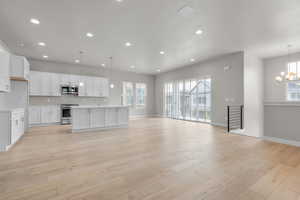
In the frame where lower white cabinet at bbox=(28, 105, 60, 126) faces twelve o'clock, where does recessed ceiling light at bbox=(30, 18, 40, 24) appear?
The recessed ceiling light is roughly at 12 o'clock from the lower white cabinet.

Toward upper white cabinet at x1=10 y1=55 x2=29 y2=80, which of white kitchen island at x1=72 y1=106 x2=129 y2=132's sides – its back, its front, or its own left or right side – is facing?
right

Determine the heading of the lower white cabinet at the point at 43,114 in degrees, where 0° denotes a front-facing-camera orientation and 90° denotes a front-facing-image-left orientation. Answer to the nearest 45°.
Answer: approximately 0°

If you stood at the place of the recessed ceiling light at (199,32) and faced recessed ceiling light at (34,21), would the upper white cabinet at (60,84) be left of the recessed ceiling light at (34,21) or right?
right

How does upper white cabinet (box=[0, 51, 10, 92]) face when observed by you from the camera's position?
facing to the right of the viewer

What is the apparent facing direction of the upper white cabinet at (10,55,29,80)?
to the viewer's right

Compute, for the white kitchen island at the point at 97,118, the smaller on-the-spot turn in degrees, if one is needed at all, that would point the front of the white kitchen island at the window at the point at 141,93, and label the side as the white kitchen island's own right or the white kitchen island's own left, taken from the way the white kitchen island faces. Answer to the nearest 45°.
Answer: approximately 135° to the white kitchen island's own left

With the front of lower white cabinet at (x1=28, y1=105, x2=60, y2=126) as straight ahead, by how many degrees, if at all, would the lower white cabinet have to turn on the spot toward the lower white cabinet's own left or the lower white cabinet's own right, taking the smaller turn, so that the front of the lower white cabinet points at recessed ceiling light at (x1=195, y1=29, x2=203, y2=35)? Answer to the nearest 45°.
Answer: approximately 45° to the lower white cabinet's own left

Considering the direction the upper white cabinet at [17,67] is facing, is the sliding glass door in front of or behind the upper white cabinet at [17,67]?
in front

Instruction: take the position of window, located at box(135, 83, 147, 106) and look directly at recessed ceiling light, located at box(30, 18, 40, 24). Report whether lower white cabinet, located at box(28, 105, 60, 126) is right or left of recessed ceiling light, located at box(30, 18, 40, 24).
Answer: right

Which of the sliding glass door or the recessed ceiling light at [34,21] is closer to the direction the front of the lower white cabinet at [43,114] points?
the recessed ceiling light

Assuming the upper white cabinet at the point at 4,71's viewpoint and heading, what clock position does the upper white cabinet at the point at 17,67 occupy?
the upper white cabinet at the point at 17,67 is roughly at 10 o'clock from the upper white cabinet at the point at 4,71.

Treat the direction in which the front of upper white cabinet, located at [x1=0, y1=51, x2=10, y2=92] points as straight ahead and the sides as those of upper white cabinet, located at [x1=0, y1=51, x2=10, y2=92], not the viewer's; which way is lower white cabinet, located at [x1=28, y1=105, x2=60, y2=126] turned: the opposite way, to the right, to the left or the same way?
to the right
